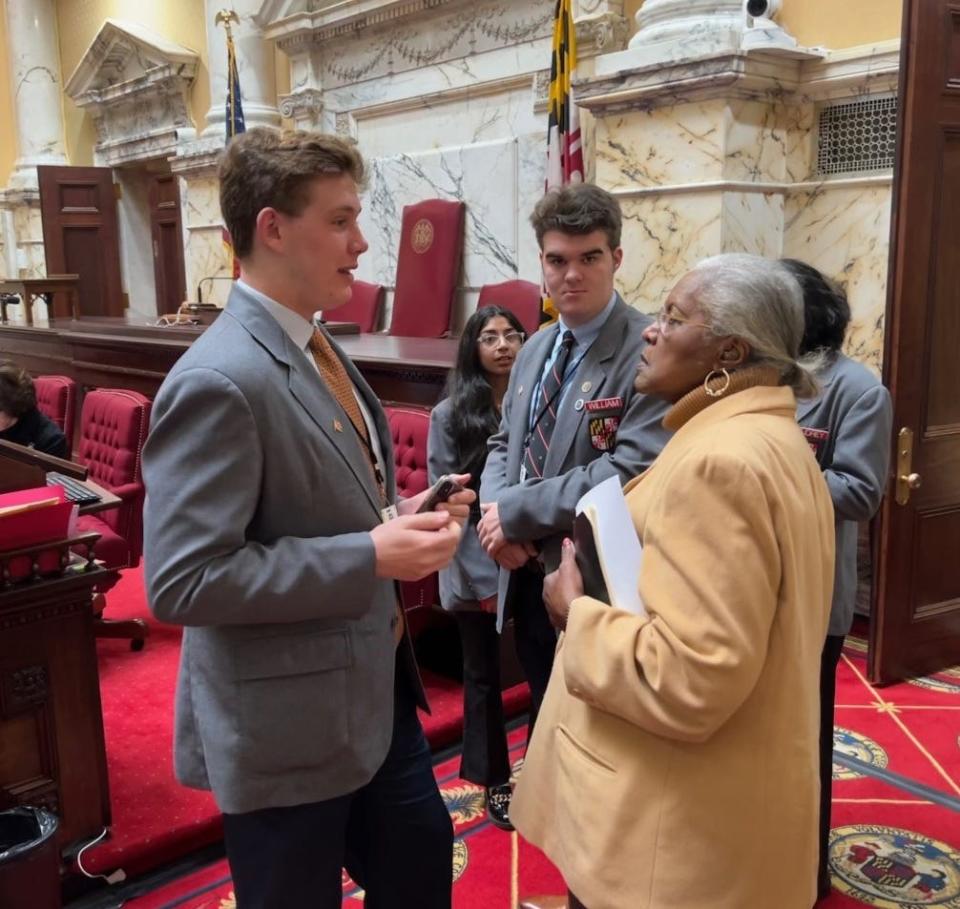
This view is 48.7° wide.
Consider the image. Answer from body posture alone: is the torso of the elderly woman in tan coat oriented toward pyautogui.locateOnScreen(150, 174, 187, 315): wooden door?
no

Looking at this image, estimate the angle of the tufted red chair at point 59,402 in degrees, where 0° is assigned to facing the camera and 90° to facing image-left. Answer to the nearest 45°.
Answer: approximately 45°

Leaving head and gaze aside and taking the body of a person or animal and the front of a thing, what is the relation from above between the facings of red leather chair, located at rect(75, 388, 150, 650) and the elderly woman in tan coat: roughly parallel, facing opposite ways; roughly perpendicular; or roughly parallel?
roughly perpendicular

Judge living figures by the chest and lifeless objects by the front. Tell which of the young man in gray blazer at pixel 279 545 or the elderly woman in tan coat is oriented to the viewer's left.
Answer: the elderly woman in tan coat

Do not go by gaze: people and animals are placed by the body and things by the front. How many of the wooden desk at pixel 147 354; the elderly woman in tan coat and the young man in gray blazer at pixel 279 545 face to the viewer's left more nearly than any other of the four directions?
1

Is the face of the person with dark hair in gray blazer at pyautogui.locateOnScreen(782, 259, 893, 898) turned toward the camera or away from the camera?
away from the camera

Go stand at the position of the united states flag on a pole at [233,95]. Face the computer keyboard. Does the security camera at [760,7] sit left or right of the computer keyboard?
left

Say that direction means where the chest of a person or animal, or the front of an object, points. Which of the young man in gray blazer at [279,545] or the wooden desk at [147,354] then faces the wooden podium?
the wooden desk

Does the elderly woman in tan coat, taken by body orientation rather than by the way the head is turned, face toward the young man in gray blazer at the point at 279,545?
yes

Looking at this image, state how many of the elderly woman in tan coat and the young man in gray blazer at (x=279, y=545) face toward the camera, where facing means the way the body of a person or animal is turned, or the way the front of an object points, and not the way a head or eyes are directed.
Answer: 0

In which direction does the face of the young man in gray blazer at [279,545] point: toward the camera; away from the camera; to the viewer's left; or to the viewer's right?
to the viewer's right

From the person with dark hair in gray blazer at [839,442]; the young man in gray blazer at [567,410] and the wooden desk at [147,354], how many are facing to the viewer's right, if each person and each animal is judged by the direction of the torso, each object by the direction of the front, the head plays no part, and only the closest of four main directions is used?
0

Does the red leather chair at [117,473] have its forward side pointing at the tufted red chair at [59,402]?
no

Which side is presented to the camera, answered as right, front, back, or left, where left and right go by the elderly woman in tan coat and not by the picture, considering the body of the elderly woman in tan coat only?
left

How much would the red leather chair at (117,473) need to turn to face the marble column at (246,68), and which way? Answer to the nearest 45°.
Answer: approximately 135° to its right

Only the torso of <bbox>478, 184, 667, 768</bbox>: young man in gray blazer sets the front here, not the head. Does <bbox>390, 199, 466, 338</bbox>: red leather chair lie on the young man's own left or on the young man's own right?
on the young man's own right

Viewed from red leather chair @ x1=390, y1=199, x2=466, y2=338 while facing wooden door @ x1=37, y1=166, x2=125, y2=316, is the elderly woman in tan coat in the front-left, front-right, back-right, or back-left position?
back-left

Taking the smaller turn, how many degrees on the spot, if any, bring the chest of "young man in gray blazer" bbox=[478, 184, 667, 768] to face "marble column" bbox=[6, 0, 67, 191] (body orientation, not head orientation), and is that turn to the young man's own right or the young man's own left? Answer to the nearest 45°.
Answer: approximately 90° to the young man's own right
